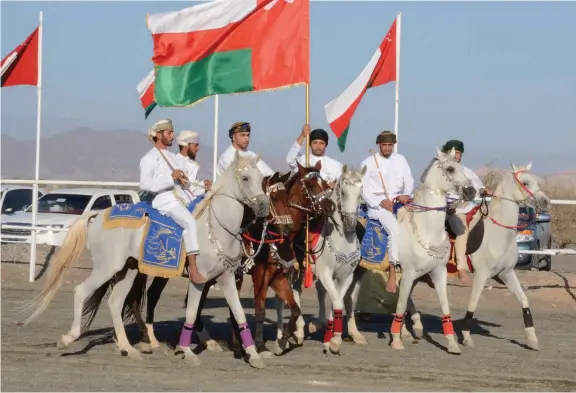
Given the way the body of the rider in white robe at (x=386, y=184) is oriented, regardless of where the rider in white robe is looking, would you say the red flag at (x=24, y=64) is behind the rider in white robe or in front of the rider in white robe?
behind

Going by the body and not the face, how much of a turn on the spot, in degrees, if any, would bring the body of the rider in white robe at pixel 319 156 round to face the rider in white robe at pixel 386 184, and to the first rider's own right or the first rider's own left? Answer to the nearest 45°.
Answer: approximately 90° to the first rider's own left

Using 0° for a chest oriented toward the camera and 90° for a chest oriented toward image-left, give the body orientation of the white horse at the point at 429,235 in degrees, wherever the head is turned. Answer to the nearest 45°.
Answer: approximately 315°

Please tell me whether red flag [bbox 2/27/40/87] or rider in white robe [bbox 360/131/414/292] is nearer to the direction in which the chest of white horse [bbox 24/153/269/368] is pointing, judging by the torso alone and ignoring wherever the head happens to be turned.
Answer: the rider in white robe

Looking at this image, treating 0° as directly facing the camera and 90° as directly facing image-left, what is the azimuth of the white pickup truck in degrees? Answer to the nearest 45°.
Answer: approximately 45°

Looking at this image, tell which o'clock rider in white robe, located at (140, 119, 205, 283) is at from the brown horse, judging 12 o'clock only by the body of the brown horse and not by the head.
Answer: The rider in white robe is roughly at 4 o'clock from the brown horse.

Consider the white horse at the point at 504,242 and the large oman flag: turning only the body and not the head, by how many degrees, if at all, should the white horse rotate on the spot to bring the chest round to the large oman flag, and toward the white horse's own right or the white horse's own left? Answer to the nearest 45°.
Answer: approximately 135° to the white horse's own right

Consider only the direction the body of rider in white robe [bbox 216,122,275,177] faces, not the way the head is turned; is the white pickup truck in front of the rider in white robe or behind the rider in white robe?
behind

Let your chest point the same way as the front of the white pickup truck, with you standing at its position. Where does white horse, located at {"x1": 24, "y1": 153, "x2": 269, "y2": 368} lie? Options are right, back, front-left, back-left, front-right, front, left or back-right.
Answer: front-left
